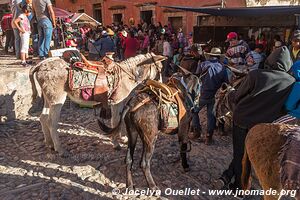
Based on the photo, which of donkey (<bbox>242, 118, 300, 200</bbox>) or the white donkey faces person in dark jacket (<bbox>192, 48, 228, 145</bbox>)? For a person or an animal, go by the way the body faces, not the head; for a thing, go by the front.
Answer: the white donkey

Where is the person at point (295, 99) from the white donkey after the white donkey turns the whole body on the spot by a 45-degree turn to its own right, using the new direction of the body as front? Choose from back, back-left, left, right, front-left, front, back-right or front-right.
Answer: front

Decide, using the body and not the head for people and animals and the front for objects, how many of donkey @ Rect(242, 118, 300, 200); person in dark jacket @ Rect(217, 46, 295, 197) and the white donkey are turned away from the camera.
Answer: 1

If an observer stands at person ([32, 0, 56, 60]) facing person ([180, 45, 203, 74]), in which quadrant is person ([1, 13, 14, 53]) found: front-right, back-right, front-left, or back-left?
back-left

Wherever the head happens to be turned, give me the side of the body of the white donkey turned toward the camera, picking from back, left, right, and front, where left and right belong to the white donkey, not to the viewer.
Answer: right

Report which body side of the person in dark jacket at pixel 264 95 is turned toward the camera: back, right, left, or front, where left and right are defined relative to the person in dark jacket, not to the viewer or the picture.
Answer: back

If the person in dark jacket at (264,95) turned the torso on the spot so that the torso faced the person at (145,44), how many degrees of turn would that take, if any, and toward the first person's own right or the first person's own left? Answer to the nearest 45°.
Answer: approximately 45° to the first person's own left

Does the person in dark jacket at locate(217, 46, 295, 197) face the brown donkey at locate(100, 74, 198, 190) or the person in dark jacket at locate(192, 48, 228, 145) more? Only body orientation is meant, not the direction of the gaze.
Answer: the person in dark jacket
